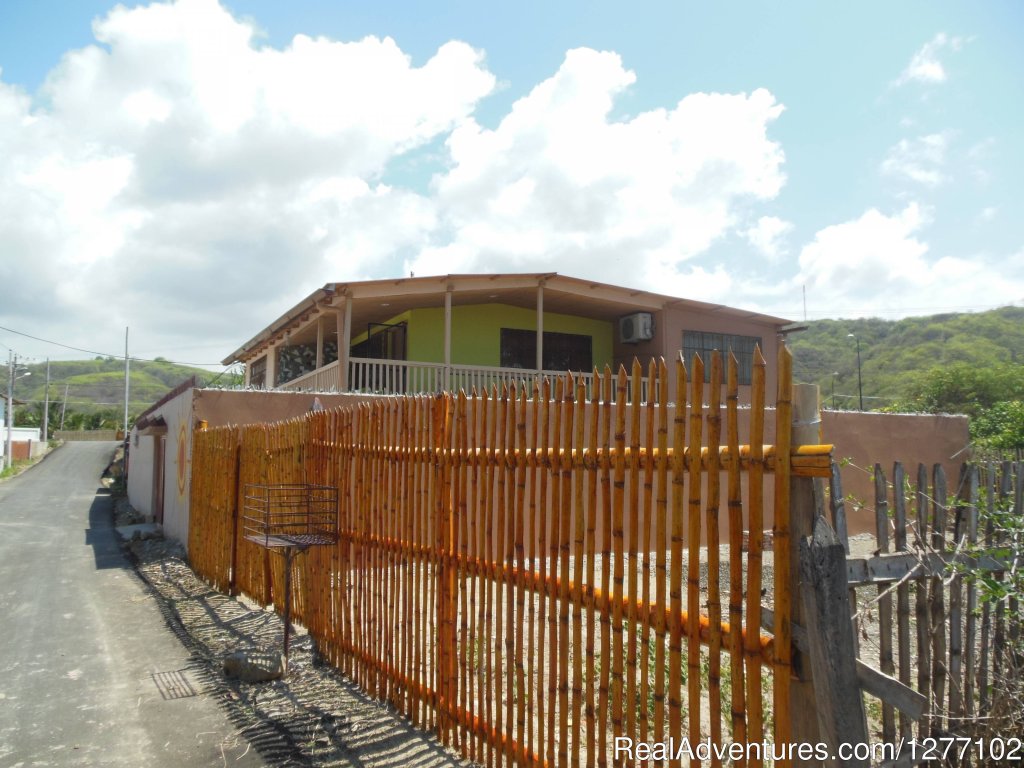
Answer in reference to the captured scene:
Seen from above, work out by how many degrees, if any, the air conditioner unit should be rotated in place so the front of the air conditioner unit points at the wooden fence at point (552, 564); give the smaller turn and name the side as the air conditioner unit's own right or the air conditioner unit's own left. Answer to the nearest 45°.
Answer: approximately 45° to the air conditioner unit's own left

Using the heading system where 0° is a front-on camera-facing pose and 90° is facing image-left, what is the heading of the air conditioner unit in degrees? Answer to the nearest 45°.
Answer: approximately 45°

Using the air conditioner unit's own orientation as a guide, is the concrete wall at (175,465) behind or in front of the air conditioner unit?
in front

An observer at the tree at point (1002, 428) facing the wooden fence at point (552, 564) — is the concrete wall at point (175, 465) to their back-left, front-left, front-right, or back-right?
front-right

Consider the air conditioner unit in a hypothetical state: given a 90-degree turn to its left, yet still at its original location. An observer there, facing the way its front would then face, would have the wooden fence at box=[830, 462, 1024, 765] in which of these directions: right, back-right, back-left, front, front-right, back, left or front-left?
front-right

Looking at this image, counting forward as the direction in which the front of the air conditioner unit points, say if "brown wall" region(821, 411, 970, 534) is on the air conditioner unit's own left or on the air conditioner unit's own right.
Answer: on the air conditioner unit's own left

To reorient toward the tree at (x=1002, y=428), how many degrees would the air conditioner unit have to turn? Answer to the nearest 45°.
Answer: approximately 135° to its left

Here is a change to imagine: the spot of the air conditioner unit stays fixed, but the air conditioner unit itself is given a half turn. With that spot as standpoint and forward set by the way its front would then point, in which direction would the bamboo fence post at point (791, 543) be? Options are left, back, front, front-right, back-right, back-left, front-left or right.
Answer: back-right
